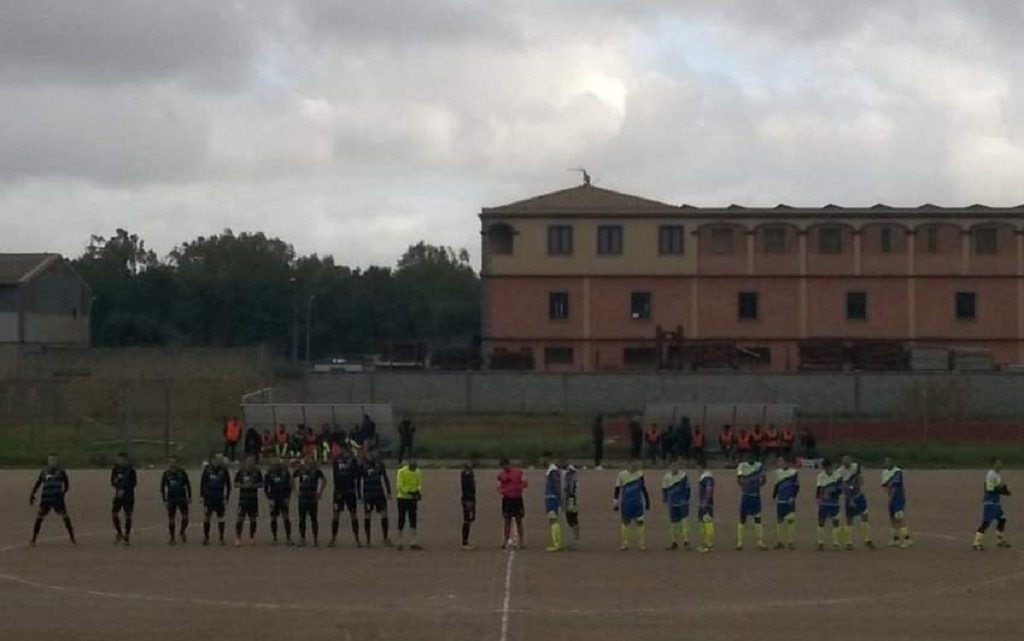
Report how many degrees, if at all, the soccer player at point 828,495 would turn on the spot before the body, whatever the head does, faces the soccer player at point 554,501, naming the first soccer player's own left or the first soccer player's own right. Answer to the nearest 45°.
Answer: approximately 90° to the first soccer player's own right

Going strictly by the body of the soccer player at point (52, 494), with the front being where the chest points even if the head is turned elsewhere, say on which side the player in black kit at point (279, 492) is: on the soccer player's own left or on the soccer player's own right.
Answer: on the soccer player's own left

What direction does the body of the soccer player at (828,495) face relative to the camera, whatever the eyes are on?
toward the camera

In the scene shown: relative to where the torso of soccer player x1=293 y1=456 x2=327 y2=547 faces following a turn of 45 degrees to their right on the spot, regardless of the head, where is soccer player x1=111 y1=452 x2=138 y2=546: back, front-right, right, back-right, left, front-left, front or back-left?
front-right

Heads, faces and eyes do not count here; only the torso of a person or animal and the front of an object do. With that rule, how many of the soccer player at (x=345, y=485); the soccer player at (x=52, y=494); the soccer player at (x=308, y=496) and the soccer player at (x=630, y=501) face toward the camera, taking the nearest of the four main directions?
4

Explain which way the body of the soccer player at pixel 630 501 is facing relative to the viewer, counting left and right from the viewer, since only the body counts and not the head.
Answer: facing the viewer

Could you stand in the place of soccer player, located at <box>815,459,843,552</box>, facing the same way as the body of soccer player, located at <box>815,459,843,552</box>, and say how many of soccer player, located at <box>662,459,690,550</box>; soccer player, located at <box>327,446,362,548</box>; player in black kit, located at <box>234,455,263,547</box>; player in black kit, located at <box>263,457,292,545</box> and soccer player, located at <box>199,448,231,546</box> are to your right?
5

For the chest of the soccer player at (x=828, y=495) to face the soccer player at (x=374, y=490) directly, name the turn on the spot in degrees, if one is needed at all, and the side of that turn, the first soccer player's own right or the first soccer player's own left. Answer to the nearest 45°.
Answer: approximately 90° to the first soccer player's own right

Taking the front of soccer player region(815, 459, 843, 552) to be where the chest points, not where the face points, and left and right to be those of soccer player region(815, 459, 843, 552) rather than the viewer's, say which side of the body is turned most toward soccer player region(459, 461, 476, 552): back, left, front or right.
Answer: right

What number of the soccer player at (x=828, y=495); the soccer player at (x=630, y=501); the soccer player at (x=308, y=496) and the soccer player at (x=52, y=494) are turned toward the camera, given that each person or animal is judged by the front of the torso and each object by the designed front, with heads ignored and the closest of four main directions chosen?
4

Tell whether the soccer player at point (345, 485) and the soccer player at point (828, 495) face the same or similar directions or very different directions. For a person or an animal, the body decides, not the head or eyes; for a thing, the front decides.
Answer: same or similar directions

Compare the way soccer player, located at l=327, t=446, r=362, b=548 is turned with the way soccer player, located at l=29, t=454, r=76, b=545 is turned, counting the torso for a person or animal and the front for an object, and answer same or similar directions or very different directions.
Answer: same or similar directions

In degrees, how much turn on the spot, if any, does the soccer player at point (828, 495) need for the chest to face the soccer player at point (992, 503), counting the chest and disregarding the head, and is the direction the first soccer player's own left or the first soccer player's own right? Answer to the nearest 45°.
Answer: approximately 90° to the first soccer player's own left

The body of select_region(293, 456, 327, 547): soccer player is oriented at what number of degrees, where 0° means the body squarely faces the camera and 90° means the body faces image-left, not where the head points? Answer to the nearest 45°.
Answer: approximately 0°

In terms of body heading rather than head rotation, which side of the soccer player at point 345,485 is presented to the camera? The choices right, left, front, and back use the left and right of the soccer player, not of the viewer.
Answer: front

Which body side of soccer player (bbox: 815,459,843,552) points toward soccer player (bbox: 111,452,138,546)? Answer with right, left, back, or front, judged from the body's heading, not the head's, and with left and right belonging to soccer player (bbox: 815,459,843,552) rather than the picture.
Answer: right

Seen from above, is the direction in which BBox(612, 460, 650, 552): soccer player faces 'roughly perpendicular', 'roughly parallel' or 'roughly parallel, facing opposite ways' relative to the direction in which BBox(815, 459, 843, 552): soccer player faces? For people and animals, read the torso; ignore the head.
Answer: roughly parallel
